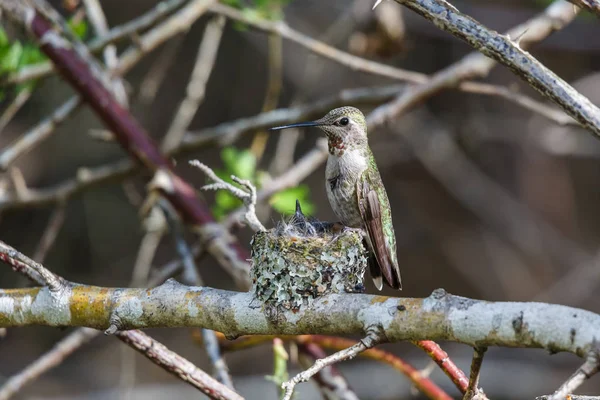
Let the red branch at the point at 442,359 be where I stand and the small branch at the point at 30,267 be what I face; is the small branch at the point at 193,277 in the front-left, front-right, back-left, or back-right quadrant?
front-right

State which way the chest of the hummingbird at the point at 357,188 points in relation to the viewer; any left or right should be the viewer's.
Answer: facing to the left of the viewer

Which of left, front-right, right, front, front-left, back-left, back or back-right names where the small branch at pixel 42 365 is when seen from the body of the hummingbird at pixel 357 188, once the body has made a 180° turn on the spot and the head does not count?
back

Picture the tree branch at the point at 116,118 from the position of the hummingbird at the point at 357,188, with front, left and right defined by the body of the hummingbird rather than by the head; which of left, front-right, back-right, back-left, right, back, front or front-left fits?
front

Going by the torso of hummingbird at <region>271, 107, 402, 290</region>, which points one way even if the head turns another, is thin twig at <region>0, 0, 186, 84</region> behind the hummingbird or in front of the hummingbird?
in front
